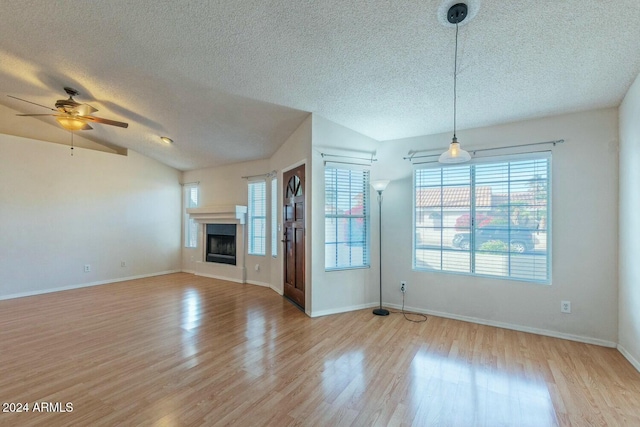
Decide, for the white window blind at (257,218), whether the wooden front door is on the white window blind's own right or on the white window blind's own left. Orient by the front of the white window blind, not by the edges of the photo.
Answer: on the white window blind's own left

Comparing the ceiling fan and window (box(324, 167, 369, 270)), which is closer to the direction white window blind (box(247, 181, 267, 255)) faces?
the ceiling fan

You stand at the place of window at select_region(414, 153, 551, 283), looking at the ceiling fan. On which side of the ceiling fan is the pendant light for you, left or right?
left

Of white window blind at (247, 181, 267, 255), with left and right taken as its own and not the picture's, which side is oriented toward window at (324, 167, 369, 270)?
left

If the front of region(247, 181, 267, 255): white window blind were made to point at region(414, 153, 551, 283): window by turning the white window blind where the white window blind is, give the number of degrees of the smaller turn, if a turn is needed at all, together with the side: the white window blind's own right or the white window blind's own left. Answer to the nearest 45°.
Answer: approximately 90° to the white window blind's own left

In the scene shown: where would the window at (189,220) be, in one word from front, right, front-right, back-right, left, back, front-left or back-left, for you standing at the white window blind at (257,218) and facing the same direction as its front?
right

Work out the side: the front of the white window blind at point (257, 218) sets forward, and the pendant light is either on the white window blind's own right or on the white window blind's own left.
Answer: on the white window blind's own left

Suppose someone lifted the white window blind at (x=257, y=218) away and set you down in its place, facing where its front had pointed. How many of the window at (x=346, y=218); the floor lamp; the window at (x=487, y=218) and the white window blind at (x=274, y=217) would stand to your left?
4

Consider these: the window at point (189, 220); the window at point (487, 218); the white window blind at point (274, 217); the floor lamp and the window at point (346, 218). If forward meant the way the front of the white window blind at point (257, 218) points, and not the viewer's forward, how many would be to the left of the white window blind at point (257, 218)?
4

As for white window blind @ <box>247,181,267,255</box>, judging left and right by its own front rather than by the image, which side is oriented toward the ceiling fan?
front

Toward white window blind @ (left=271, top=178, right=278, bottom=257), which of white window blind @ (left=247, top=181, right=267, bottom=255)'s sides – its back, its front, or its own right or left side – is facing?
left

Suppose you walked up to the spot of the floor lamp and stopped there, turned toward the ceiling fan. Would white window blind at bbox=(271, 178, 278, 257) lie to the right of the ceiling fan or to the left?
right

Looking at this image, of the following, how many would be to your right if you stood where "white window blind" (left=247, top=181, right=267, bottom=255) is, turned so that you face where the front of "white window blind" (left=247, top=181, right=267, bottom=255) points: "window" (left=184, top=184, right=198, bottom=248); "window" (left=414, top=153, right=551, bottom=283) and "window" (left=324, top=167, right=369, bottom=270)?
1

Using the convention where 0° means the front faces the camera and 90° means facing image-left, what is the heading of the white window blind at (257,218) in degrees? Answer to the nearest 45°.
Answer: approximately 45°

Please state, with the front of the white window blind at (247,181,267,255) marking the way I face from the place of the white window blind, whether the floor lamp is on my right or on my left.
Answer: on my left

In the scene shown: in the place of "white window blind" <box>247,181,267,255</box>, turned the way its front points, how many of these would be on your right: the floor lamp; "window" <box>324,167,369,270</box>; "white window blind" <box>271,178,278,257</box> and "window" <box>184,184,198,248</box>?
1
